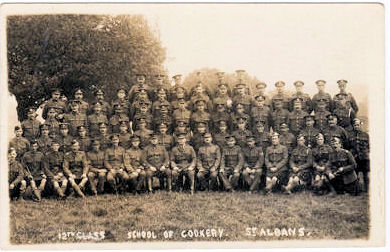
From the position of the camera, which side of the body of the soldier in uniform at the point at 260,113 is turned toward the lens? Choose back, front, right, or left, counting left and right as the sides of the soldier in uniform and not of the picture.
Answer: front

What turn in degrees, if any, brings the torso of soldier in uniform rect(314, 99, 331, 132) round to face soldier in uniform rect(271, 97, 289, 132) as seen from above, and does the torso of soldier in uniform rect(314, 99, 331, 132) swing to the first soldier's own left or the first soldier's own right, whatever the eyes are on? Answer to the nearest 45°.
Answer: approximately 90° to the first soldier's own right

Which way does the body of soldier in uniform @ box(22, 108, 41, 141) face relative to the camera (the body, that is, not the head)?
toward the camera

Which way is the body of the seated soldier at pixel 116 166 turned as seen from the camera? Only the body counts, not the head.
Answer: toward the camera
